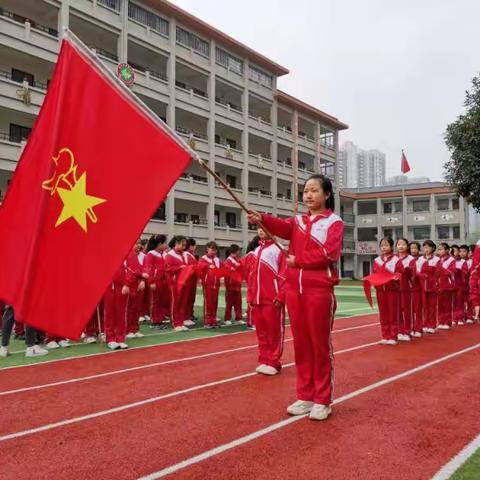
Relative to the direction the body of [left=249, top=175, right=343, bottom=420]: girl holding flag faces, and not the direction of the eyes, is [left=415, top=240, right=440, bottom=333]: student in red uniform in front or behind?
behind

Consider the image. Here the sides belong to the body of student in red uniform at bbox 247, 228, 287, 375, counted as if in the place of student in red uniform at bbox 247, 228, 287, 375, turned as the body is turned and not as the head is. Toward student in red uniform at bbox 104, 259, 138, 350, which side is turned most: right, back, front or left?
right

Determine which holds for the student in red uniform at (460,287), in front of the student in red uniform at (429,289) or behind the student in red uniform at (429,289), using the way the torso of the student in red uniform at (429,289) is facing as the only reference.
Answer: behind

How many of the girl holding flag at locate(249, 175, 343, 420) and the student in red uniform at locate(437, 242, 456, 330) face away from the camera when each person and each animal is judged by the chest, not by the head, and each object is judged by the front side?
0

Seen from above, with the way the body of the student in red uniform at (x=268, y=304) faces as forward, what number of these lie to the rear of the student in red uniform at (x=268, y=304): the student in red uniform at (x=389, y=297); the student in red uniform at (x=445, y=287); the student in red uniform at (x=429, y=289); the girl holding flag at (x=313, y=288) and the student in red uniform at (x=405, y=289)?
4

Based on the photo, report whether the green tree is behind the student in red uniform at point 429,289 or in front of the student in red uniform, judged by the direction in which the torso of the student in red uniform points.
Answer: behind

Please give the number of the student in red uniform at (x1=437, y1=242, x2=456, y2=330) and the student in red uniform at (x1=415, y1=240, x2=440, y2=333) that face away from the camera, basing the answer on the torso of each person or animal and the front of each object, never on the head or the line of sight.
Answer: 0

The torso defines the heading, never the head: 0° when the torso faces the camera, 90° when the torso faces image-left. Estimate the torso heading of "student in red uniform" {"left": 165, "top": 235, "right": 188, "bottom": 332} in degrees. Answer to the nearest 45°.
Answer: approximately 315°

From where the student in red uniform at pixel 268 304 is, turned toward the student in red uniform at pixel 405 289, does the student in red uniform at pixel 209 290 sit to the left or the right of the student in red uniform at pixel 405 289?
left

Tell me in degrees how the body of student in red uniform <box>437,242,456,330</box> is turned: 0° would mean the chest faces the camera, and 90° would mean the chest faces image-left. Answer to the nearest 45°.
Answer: approximately 45°

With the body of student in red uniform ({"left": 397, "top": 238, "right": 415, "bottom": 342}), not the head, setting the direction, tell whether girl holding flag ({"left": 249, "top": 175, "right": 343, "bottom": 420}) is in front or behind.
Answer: in front

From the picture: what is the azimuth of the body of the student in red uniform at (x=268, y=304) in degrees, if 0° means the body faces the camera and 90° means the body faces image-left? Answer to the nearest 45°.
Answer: approximately 45°

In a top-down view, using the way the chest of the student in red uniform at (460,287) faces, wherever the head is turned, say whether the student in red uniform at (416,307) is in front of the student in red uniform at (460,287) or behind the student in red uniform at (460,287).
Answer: in front
